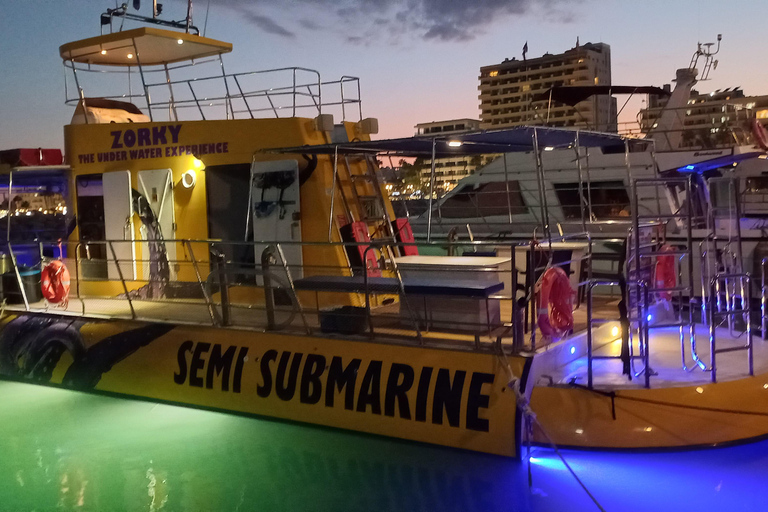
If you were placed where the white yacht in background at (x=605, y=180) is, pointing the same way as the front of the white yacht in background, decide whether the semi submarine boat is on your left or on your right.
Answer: on your left

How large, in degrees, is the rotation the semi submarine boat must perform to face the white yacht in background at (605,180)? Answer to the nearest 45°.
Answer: approximately 90° to its right

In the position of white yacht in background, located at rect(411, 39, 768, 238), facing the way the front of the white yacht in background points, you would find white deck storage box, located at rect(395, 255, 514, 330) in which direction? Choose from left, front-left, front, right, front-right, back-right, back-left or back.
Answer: left

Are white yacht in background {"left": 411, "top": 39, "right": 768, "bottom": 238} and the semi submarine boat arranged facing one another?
no

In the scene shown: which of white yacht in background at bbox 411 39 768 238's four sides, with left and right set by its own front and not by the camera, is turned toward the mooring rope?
left

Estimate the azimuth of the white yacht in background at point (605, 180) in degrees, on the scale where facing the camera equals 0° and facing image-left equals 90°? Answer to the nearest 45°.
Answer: approximately 90°

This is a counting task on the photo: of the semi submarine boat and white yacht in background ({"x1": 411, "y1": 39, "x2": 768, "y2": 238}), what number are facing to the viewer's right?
0

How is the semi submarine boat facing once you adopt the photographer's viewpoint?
facing away from the viewer and to the left of the viewer
